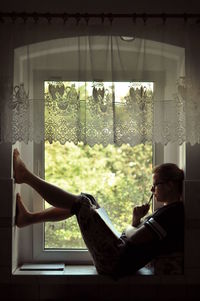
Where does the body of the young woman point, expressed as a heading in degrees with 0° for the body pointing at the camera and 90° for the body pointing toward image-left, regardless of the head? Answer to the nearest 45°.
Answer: approximately 90°

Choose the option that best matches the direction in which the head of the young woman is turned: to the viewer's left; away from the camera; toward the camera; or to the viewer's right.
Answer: to the viewer's left
